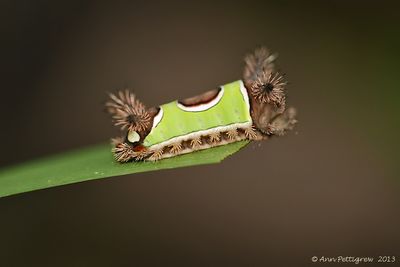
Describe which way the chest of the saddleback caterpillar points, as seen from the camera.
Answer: to the viewer's right
